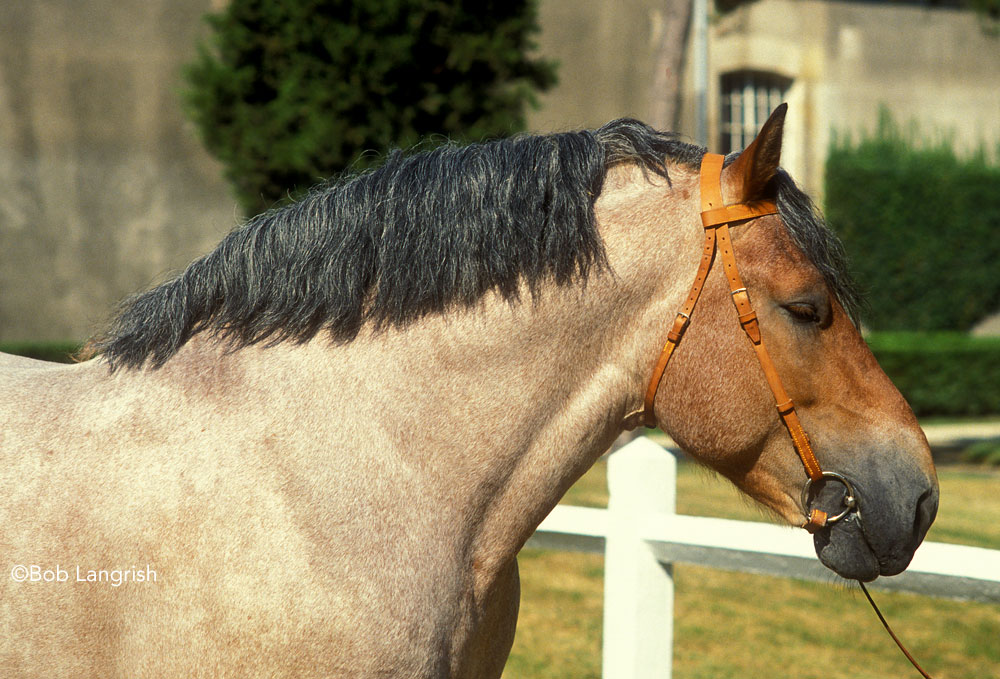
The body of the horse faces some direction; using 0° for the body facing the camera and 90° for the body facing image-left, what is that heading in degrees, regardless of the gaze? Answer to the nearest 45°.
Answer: approximately 270°

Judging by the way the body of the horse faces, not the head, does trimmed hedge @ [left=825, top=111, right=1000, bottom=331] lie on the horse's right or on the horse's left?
on the horse's left

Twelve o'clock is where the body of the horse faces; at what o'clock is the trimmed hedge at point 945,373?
The trimmed hedge is roughly at 10 o'clock from the horse.

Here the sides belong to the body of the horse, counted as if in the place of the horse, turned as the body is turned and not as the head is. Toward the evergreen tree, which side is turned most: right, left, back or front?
left

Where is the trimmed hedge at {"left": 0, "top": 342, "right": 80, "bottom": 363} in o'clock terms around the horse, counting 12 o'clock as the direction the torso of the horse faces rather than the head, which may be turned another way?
The trimmed hedge is roughly at 8 o'clock from the horse.

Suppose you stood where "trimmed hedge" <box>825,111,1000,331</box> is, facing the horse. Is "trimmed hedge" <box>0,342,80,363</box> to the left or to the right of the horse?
right
